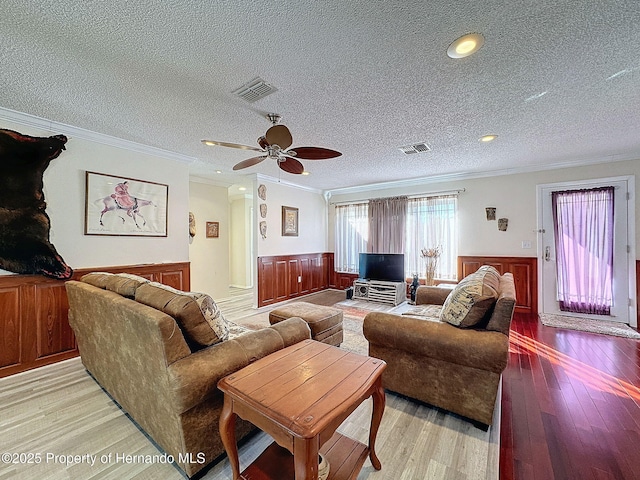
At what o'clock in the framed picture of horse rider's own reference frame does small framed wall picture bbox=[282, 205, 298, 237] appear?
The small framed wall picture is roughly at 10 o'clock from the framed picture of horse rider.

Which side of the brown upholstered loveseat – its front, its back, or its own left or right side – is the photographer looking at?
left

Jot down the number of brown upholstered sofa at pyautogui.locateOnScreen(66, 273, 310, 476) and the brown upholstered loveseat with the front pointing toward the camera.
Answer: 0

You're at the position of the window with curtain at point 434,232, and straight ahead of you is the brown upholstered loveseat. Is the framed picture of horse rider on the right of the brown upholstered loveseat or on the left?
right

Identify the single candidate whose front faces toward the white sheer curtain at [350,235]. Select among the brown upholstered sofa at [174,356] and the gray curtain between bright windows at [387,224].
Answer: the brown upholstered sofa

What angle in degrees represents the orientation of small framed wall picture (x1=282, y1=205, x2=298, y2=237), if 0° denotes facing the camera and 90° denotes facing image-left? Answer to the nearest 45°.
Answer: approximately 315°

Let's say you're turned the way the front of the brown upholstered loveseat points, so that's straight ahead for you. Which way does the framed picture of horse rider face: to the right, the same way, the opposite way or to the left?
the opposite way

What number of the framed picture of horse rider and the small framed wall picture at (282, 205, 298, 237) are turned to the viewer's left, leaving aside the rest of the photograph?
0

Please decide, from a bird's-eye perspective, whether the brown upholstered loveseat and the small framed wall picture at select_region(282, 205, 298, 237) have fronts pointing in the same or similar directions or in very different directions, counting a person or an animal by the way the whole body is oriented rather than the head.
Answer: very different directions

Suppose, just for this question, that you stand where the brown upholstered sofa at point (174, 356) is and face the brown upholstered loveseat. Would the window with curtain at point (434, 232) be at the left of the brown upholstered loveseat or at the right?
left
